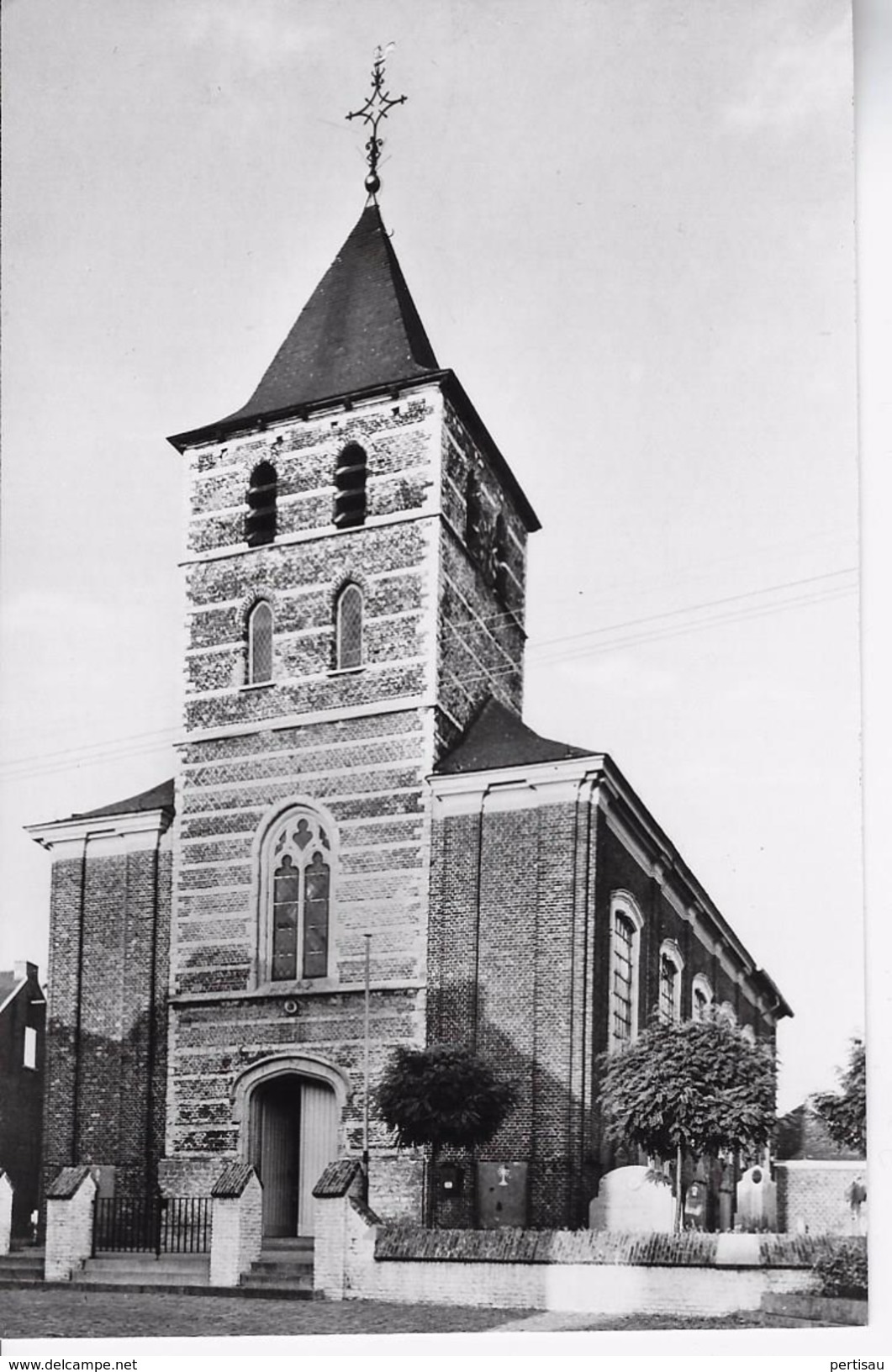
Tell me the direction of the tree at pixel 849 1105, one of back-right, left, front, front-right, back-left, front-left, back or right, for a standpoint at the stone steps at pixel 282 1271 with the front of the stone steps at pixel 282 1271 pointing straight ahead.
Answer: left

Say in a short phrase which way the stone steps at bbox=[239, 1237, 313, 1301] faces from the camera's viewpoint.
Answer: facing the viewer

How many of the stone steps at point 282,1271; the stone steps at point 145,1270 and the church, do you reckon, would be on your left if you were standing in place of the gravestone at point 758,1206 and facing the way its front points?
0

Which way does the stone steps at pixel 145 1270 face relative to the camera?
toward the camera

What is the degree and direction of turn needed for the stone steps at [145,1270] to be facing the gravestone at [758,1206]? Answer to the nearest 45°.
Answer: approximately 90° to its left

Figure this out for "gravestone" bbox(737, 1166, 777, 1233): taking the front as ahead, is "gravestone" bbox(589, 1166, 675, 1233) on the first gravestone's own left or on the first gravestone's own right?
on the first gravestone's own right

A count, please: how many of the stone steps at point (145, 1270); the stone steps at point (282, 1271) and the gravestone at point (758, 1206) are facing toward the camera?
3

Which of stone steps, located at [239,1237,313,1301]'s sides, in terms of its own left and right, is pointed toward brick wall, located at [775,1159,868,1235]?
left

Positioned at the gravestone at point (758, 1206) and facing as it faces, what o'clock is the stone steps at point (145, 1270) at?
The stone steps is roughly at 3 o'clock from the gravestone.

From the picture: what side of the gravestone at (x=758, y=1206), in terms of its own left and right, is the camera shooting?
front

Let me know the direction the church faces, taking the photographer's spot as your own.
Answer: facing the viewer and to the left of the viewer
